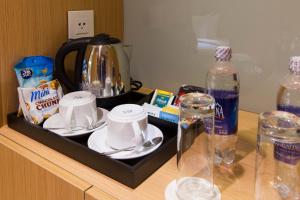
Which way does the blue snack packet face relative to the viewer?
toward the camera

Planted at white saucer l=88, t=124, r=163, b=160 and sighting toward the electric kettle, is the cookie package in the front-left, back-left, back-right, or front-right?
front-left

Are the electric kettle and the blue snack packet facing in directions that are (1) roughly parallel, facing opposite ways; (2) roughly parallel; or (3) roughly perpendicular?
roughly perpendicular

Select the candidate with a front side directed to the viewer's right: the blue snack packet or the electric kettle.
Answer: the electric kettle

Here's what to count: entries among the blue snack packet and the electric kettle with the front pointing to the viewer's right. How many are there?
1

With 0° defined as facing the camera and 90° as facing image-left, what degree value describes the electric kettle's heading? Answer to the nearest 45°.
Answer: approximately 270°
